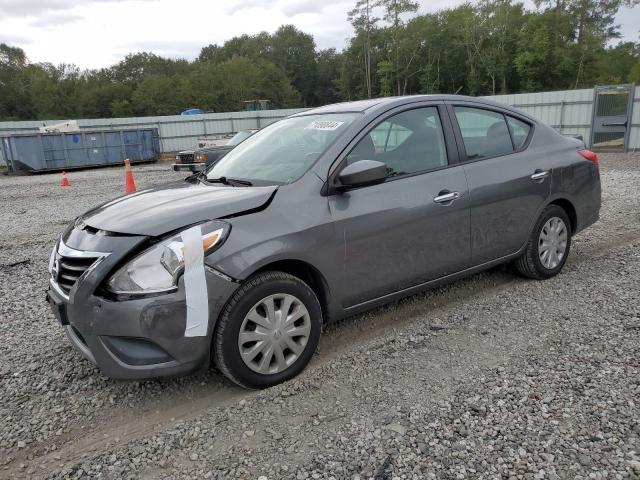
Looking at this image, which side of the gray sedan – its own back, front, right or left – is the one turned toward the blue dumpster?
right

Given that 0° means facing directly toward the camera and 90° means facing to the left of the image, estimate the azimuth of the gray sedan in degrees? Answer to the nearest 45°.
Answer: approximately 45°

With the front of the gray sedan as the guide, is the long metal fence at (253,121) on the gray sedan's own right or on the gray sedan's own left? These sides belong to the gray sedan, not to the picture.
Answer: on the gray sedan's own right
